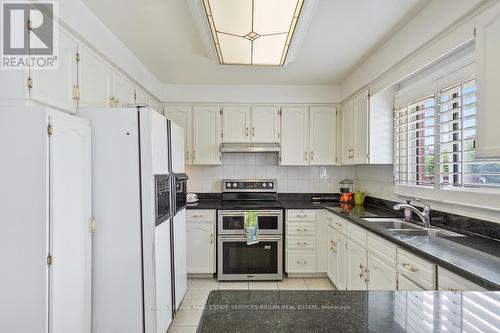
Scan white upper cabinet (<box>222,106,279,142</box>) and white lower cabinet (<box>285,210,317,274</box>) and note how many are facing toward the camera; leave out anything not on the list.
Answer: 2

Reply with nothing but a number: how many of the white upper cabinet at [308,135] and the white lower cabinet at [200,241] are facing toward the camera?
2

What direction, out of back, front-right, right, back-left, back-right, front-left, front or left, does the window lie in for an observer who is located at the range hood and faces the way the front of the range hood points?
front-left

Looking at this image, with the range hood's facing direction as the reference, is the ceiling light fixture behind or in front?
in front

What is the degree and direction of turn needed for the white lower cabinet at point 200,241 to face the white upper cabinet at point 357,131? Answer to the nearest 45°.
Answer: approximately 90° to its left
